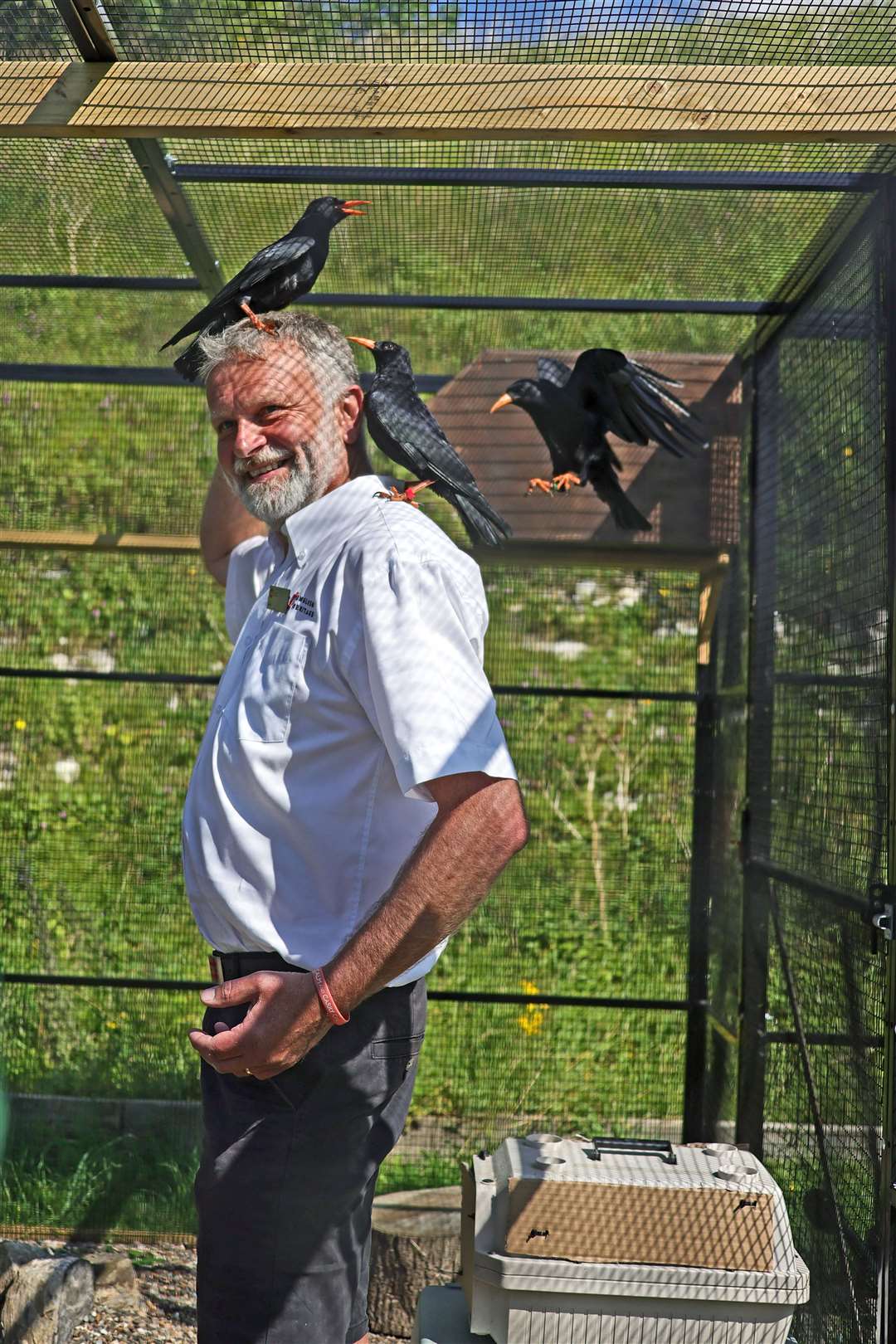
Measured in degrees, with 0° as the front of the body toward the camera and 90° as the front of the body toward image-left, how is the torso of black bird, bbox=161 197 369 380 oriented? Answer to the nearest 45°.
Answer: approximately 270°

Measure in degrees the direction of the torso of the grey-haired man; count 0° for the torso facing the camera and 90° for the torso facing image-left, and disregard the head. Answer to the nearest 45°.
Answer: approximately 45°

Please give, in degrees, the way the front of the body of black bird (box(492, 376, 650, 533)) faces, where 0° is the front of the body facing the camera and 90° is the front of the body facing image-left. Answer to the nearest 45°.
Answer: approximately 90°

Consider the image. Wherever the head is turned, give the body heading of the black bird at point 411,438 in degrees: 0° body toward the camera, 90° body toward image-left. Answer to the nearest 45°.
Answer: approximately 90°

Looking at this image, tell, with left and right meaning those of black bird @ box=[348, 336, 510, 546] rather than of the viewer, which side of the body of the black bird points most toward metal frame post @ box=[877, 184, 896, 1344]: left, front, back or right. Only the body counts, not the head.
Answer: back

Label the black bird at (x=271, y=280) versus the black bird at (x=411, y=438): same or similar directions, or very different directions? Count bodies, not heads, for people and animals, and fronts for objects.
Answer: very different directions
